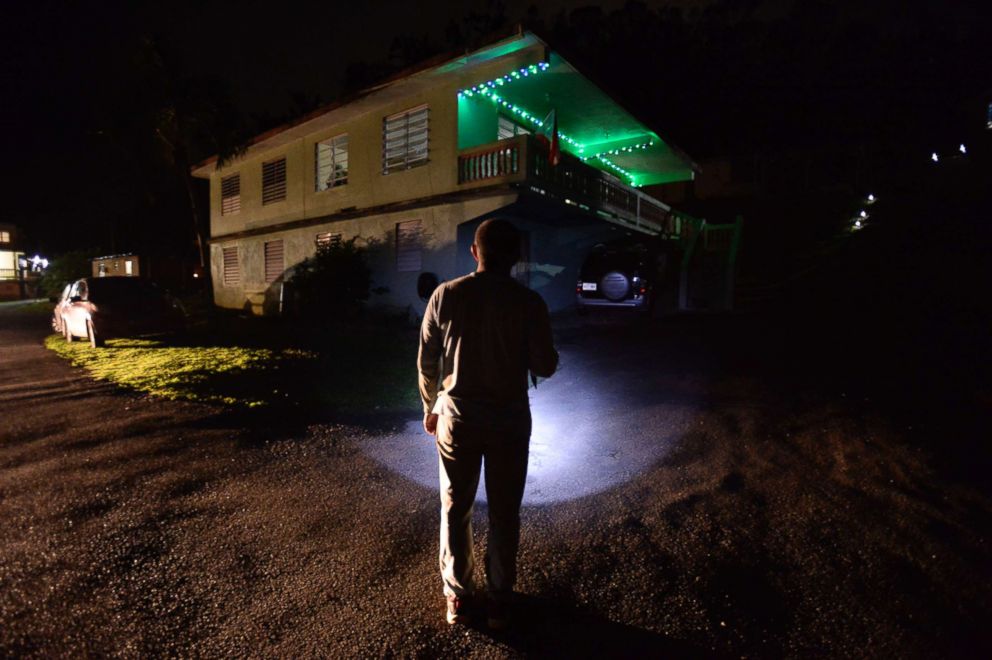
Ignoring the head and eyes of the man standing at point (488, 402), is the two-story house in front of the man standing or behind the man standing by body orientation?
in front

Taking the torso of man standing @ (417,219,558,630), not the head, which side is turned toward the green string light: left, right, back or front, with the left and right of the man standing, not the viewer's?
front

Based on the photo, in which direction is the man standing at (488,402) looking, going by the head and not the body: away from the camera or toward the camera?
away from the camera

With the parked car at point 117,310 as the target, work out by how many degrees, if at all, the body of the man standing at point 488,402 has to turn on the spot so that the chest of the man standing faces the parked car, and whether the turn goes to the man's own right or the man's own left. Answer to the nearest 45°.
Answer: approximately 45° to the man's own left

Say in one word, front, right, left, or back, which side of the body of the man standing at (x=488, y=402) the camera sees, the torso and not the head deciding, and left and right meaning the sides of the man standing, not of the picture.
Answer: back

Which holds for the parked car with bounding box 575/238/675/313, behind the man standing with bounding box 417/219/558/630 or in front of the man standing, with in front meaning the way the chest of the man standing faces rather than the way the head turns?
in front

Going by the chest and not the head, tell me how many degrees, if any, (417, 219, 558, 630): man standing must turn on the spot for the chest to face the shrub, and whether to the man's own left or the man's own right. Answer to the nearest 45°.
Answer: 0° — they already face it

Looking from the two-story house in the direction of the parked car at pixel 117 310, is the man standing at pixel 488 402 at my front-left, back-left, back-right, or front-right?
front-left
